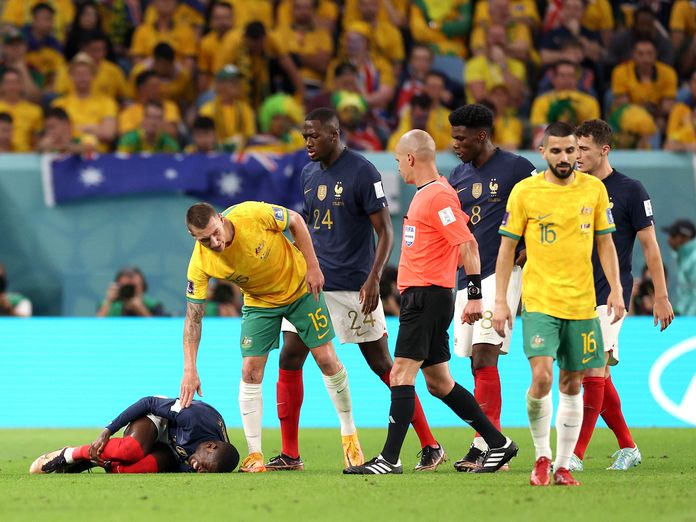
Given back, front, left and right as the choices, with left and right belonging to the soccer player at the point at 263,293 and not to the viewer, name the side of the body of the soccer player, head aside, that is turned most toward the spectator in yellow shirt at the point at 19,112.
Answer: right

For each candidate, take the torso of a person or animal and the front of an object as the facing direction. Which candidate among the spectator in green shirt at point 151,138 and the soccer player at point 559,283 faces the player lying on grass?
the spectator in green shirt

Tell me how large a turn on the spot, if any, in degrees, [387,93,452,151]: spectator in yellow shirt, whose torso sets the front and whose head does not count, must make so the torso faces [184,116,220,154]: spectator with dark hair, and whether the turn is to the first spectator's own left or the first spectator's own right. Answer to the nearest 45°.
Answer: approximately 90° to the first spectator's own right

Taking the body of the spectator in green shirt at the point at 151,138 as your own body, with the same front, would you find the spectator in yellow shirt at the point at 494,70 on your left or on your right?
on your left

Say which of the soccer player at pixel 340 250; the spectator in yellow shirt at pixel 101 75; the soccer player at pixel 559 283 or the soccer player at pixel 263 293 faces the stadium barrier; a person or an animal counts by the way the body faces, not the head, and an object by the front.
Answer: the spectator in yellow shirt

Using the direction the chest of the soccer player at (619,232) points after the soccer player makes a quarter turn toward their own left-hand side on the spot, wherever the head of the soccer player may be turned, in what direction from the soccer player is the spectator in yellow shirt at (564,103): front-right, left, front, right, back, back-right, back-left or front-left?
back-left

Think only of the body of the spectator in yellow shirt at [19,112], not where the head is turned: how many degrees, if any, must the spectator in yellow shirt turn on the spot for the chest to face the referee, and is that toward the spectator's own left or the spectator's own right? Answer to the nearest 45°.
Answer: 0° — they already face them

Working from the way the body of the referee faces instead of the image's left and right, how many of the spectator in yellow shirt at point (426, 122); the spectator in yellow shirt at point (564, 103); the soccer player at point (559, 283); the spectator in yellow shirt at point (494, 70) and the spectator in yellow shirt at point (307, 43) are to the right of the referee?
4

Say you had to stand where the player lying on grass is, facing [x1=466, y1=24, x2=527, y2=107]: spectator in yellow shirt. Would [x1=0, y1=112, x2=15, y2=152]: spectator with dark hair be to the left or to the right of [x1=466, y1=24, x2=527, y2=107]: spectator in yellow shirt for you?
left

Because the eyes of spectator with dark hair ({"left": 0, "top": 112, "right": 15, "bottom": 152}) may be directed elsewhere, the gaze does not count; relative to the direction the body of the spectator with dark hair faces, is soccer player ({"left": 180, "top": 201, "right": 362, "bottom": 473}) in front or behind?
in front

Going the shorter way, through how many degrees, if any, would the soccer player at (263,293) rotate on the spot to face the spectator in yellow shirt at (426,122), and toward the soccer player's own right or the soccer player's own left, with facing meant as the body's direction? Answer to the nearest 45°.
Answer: approximately 135° to the soccer player's own right

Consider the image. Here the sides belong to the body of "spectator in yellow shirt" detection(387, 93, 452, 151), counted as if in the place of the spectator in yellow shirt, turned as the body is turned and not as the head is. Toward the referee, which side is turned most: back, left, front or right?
front
